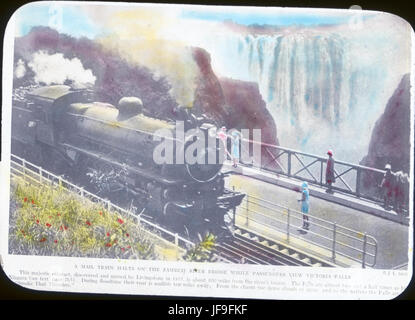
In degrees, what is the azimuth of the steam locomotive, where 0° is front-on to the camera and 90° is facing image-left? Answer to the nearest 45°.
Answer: approximately 315°

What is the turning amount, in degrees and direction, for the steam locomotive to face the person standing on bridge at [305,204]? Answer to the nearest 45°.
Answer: approximately 45° to its left

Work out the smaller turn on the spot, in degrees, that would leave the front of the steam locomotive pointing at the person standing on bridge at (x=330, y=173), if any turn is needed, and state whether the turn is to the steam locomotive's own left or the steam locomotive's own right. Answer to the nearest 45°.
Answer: approximately 45° to the steam locomotive's own left
